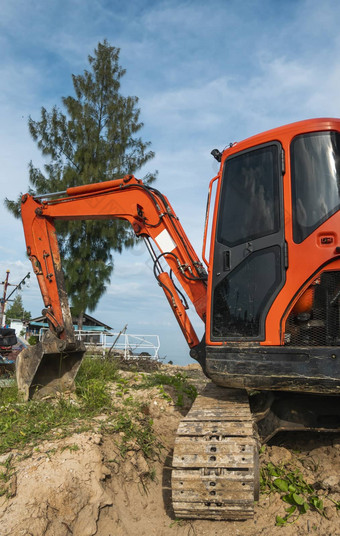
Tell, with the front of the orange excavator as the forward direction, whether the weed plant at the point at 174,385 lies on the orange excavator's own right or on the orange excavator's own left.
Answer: on the orange excavator's own right

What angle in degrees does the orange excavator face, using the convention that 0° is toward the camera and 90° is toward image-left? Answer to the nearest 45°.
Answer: approximately 90°

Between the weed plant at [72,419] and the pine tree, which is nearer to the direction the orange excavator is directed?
the weed plant

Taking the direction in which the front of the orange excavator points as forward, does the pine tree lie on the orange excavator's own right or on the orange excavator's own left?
on the orange excavator's own right
